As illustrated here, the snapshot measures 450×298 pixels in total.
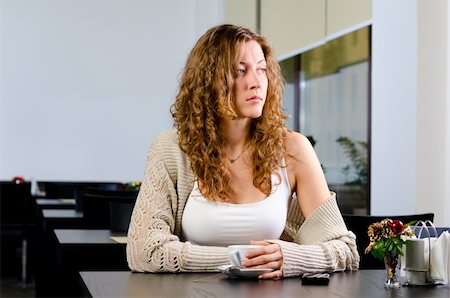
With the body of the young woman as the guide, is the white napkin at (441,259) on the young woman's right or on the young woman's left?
on the young woman's left

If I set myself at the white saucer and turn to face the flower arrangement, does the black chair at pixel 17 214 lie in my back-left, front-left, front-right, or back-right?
back-left

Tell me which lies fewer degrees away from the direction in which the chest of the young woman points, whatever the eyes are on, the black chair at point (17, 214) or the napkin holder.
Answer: the napkin holder

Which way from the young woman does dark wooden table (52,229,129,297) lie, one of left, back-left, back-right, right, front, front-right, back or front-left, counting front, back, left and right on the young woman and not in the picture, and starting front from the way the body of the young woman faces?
back-right

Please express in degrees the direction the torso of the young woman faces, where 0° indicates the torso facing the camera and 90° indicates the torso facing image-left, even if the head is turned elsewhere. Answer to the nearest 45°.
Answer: approximately 0°
